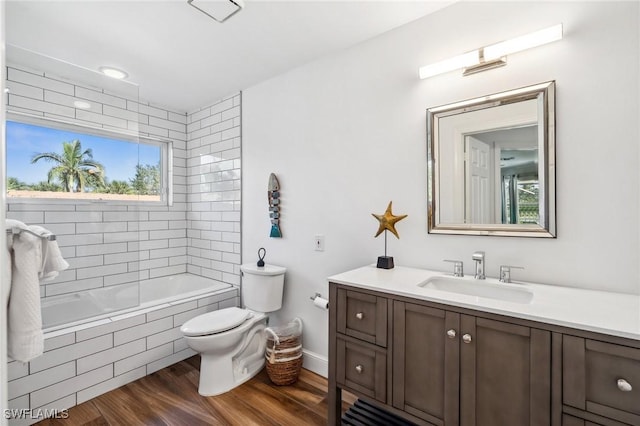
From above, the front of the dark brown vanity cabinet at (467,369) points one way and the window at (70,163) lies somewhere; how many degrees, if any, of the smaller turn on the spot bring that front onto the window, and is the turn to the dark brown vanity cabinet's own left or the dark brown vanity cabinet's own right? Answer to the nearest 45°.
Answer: approximately 45° to the dark brown vanity cabinet's own right

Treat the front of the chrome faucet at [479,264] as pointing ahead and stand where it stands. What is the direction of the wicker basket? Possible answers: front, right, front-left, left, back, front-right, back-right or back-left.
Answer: front-right

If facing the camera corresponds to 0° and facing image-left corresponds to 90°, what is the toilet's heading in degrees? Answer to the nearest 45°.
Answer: approximately 45°

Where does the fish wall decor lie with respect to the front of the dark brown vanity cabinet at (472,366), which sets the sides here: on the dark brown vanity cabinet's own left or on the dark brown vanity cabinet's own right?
on the dark brown vanity cabinet's own right

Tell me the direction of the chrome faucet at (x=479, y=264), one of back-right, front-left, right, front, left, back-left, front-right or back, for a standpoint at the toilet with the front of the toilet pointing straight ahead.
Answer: left

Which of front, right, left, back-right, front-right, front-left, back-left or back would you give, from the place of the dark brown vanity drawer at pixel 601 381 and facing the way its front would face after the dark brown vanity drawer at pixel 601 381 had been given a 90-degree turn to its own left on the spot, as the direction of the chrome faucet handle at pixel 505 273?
back

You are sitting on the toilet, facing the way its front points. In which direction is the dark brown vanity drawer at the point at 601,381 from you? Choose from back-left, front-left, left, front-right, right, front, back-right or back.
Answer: left

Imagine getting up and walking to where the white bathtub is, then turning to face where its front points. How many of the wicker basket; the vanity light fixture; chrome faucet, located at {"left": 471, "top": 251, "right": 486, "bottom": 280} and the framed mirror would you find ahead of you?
4

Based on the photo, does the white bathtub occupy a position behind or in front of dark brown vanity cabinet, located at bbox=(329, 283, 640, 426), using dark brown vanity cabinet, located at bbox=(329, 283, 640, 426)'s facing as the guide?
in front

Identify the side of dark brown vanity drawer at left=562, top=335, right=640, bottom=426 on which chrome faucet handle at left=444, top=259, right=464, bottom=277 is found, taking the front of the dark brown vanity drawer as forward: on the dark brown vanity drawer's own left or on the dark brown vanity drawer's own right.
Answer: on the dark brown vanity drawer's own right

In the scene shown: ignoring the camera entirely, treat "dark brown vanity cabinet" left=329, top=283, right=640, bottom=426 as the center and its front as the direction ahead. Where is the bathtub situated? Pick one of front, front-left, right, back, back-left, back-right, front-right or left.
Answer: front-right

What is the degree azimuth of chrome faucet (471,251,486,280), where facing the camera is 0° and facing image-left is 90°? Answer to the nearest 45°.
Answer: approximately 45°

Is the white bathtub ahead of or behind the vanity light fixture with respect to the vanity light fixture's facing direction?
ahead

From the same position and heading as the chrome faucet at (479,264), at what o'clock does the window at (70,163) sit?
The window is roughly at 1 o'clock from the chrome faucet.
